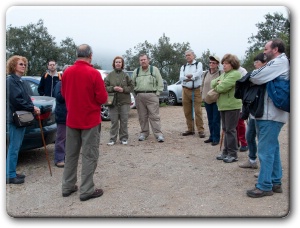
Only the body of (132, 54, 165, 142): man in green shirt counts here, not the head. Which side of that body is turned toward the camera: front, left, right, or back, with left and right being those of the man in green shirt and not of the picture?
front

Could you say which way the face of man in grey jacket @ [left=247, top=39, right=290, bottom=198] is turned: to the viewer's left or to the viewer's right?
to the viewer's left

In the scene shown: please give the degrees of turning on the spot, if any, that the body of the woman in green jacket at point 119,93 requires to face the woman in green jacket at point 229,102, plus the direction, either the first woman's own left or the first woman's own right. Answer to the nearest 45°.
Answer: approximately 45° to the first woman's own left

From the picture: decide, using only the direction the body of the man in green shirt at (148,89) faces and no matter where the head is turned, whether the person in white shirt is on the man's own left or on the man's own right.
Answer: on the man's own left

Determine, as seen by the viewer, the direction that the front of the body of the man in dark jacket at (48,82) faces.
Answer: toward the camera

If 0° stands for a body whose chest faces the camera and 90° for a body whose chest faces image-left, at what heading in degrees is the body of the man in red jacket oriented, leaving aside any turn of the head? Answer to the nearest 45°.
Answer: approximately 225°

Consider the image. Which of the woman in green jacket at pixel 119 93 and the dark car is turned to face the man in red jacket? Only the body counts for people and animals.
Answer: the woman in green jacket

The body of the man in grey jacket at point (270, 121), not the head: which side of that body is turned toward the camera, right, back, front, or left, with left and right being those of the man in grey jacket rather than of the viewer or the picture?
left

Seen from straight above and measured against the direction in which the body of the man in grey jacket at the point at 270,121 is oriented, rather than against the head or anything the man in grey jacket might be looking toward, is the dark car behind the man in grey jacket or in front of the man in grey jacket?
in front

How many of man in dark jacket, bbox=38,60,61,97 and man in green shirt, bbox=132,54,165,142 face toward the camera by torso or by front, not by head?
2
